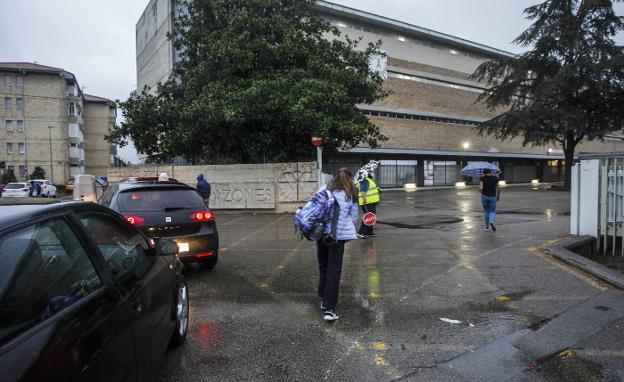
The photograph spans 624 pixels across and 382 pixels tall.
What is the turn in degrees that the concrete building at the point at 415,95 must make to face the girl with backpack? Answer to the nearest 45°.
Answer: approximately 45° to its right

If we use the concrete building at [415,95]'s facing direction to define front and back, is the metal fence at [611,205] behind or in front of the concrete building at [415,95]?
in front

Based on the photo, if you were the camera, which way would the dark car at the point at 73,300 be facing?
facing away from the viewer and to the right of the viewer

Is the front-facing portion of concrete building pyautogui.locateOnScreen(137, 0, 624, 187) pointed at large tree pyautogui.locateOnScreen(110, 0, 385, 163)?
no

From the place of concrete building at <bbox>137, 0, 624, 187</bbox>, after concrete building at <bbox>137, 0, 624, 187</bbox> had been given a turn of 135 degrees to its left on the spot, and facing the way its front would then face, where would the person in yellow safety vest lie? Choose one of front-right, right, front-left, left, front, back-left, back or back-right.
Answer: back

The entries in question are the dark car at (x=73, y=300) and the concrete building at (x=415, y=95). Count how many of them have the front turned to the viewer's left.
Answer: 0

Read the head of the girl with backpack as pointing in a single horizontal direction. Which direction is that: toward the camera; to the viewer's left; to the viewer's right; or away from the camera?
away from the camera

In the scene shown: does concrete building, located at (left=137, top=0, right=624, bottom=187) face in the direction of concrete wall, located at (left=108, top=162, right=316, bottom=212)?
no

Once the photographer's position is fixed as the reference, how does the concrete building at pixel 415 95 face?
facing the viewer and to the right of the viewer

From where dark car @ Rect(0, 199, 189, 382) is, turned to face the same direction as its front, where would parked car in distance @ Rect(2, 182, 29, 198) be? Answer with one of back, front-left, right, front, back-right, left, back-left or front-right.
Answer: front-left

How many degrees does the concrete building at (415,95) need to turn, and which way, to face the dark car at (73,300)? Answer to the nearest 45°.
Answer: approximately 45° to its right

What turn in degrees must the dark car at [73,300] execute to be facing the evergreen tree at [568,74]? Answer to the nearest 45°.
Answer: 0° — it already faces it

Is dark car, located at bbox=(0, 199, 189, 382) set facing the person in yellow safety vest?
yes
